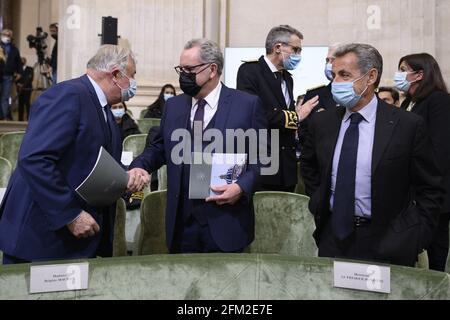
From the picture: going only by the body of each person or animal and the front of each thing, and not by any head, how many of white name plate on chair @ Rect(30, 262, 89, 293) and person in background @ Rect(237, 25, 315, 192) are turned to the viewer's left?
0

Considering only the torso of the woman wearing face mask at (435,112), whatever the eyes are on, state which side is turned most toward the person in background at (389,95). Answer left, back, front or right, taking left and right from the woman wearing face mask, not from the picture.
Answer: right

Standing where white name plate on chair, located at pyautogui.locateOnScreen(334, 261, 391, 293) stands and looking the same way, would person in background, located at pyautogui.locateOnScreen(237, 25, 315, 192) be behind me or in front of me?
behind

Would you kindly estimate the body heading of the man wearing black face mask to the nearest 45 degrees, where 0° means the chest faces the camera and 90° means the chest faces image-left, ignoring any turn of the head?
approximately 45°

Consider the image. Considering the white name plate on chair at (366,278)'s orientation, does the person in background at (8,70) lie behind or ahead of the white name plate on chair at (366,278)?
behind
